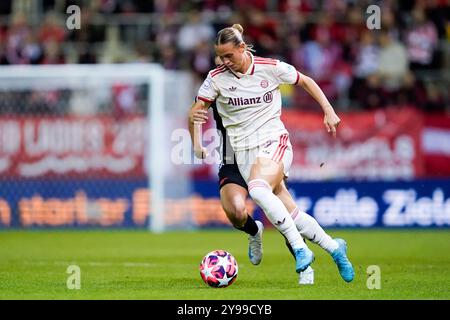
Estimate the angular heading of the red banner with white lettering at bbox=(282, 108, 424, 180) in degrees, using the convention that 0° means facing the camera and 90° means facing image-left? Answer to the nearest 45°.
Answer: approximately 0°

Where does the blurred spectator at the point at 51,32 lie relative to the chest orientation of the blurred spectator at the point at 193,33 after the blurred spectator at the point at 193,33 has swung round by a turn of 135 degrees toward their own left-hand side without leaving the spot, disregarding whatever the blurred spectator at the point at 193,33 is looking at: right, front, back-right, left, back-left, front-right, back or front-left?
back-left

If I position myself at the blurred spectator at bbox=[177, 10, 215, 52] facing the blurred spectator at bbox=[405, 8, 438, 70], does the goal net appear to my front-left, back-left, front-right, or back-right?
back-right

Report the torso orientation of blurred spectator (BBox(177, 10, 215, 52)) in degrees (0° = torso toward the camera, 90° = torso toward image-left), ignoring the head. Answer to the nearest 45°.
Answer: approximately 0°
